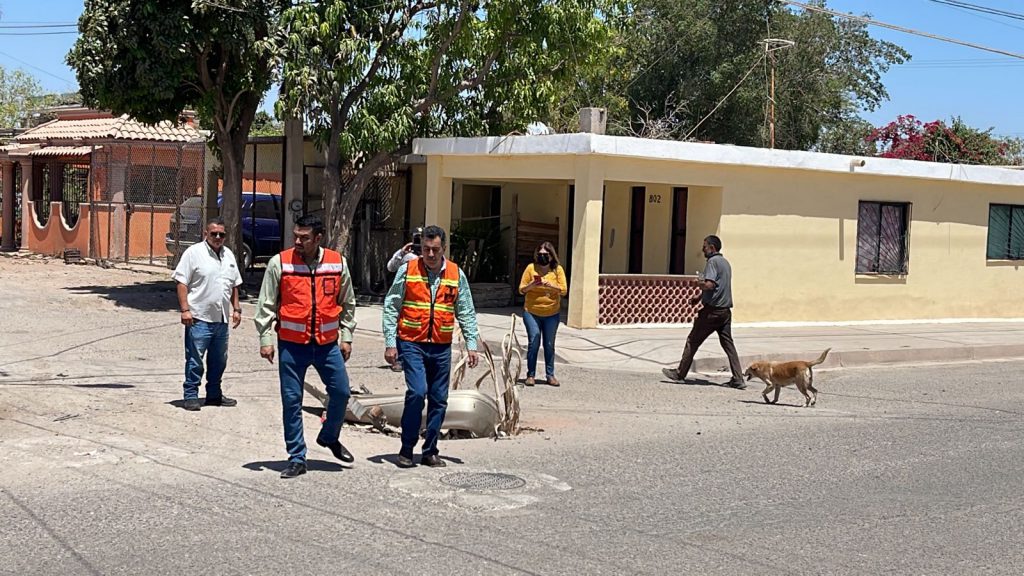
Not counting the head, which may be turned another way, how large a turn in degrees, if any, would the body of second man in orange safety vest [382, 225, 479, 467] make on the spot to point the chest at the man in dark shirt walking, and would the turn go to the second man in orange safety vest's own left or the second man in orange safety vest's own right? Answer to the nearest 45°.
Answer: approximately 135° to the second man in orange safety vest's own left

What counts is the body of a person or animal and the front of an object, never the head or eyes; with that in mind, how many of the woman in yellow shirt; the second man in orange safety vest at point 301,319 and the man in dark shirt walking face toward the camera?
2

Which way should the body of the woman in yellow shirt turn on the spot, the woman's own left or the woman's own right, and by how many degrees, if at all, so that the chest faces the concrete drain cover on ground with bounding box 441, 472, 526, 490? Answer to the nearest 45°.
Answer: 0° — they already face it

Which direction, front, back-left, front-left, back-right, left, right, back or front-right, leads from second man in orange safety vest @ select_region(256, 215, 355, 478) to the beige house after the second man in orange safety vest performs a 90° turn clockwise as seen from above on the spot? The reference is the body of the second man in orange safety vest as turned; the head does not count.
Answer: back-right

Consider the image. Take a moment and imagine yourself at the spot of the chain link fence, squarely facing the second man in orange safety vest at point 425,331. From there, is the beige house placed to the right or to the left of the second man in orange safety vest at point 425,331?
left

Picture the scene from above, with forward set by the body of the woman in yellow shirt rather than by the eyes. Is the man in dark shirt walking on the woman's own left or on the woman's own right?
on the woman's own left

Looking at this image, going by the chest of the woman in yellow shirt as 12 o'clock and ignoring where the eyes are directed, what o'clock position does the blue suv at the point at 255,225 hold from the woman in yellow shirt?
The blue suv is roughly at 5 o'clock from the woman in yellow shirt.

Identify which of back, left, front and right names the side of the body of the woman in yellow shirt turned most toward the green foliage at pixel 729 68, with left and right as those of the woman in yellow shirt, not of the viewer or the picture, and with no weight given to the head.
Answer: back

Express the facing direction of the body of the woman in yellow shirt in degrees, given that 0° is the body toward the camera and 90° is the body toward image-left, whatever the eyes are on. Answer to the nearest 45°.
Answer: approximately 0°

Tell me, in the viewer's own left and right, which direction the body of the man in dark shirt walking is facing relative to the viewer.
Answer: facing to the left of the viewer

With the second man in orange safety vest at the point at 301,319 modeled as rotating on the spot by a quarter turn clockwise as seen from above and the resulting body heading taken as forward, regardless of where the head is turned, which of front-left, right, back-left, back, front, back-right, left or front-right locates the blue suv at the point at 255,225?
right

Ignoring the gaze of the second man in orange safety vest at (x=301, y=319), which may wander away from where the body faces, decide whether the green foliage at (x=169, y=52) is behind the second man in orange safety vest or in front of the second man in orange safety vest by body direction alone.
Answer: behind
